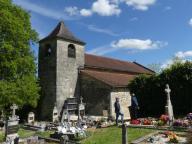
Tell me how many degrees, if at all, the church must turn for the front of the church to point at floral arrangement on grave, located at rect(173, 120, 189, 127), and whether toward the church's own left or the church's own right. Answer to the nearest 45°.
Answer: approximately 90° to the church's own left

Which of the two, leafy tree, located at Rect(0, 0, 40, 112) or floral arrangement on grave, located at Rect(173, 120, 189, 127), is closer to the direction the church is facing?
the leafy tree

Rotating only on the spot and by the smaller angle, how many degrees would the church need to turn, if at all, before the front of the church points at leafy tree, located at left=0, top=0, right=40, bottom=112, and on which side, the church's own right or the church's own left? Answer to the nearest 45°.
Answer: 0° — it already faces it

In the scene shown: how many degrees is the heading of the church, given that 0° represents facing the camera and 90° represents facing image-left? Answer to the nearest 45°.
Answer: approximately 45°
